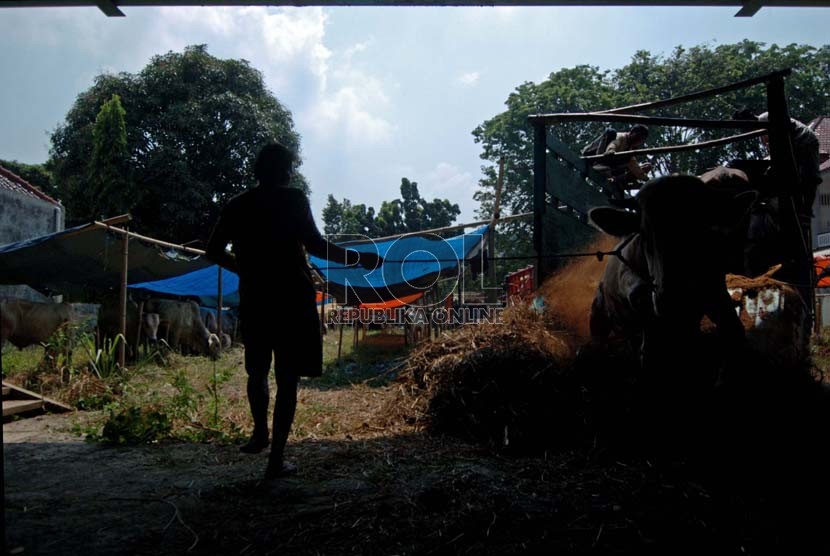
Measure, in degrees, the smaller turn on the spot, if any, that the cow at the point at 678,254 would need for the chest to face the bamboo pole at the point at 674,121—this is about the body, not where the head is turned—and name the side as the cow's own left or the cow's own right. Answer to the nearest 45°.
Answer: approximately 180°

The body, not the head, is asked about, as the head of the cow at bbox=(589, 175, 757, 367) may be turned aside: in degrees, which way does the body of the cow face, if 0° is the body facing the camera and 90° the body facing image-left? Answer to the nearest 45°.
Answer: approximately 0°

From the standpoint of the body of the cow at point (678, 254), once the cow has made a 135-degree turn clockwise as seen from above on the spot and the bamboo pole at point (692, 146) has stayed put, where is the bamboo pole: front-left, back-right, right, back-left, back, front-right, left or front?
front-right

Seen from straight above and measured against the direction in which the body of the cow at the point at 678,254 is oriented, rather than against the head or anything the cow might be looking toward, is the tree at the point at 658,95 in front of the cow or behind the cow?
behind
